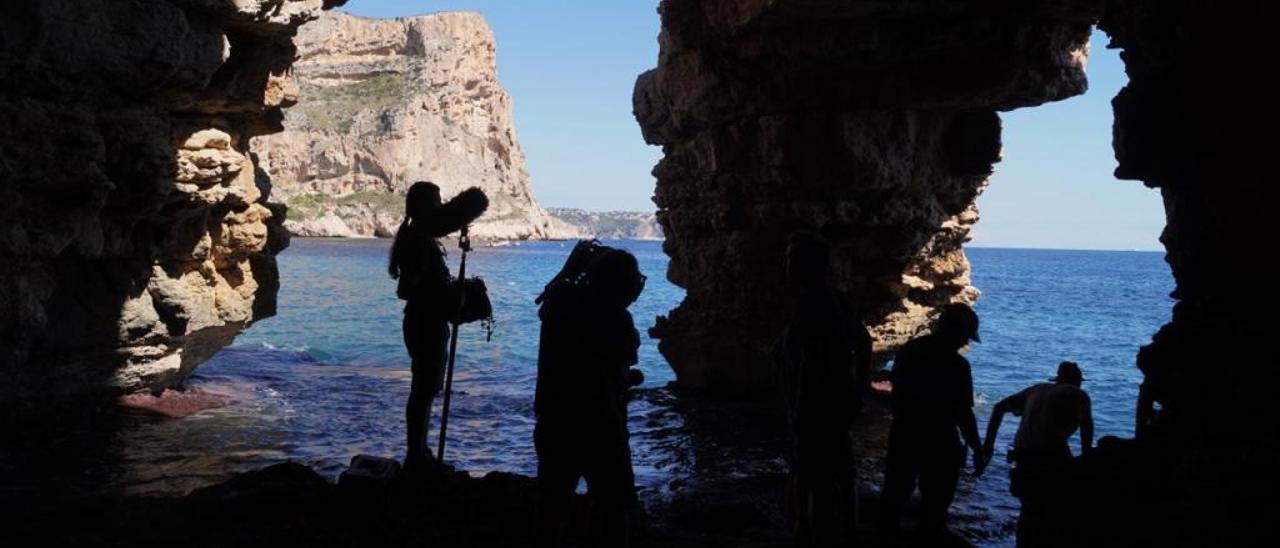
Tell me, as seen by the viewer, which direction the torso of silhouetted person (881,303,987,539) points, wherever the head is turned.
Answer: to the viewer's right

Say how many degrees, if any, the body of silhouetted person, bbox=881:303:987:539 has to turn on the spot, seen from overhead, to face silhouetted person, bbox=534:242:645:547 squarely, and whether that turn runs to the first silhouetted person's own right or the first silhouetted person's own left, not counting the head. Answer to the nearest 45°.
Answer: approximately 135° to the first silhouetted person's own right

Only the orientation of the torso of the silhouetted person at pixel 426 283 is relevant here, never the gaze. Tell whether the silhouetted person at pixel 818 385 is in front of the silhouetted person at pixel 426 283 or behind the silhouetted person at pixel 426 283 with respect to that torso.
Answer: in front

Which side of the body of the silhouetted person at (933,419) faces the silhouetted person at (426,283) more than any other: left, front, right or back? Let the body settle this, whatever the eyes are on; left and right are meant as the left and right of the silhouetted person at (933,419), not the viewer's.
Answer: back

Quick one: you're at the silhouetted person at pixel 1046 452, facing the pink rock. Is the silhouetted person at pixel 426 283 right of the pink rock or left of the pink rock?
left

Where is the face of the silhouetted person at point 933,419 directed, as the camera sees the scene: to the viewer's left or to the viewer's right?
to the viewer's right

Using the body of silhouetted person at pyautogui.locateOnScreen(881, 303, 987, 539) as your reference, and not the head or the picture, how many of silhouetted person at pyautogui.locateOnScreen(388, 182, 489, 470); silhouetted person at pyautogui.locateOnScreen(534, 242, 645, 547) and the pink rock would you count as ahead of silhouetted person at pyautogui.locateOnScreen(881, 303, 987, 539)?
0

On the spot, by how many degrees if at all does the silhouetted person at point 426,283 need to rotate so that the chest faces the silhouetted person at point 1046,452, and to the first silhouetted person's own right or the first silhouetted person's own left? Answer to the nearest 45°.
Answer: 0° — they already face them

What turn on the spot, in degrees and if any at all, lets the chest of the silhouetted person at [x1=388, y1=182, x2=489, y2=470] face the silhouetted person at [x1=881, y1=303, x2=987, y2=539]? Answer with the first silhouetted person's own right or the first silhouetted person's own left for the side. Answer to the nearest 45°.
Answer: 0° — they already face them

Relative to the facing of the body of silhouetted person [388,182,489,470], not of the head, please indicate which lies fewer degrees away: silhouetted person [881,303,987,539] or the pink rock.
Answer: the silhouetted person

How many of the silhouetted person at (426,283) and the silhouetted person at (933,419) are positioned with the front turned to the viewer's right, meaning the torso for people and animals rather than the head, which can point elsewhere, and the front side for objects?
2

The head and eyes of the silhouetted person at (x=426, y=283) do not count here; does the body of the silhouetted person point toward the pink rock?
no

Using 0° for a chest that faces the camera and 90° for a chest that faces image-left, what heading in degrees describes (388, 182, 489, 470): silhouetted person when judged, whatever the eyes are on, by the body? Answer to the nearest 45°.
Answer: approximately 270°

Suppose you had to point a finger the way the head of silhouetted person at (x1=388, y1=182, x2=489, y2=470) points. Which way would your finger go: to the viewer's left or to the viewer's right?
to the viewer's right
